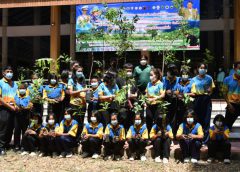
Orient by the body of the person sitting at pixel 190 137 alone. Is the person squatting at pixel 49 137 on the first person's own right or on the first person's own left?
on the first person's own right

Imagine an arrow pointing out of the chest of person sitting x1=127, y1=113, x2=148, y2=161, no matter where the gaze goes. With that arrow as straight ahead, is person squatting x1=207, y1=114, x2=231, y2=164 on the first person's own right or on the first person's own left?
on the first person's own left

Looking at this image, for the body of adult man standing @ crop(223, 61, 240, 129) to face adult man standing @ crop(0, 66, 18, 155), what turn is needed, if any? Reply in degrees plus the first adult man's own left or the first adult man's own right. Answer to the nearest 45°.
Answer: approximately 90° to the first adult man's own right

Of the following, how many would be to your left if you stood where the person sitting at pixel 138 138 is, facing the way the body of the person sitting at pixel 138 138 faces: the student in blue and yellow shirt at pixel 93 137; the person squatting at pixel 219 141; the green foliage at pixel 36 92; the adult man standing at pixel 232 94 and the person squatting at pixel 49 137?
2

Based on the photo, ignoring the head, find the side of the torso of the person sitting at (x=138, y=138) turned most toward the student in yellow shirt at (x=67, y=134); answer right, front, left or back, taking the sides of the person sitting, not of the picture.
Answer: right

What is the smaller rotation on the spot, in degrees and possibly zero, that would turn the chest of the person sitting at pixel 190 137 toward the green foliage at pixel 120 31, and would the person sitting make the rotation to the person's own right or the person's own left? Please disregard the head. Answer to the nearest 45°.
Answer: approximately 135° to the person's own right

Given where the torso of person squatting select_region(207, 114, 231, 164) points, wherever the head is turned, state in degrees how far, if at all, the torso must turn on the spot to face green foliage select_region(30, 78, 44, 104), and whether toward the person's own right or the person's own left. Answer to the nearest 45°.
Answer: approximately 90° to the person's own right

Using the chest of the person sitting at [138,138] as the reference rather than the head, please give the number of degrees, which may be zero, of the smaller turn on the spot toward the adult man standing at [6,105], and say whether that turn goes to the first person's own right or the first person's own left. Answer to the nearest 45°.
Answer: approximately 90° to the first person's own right
